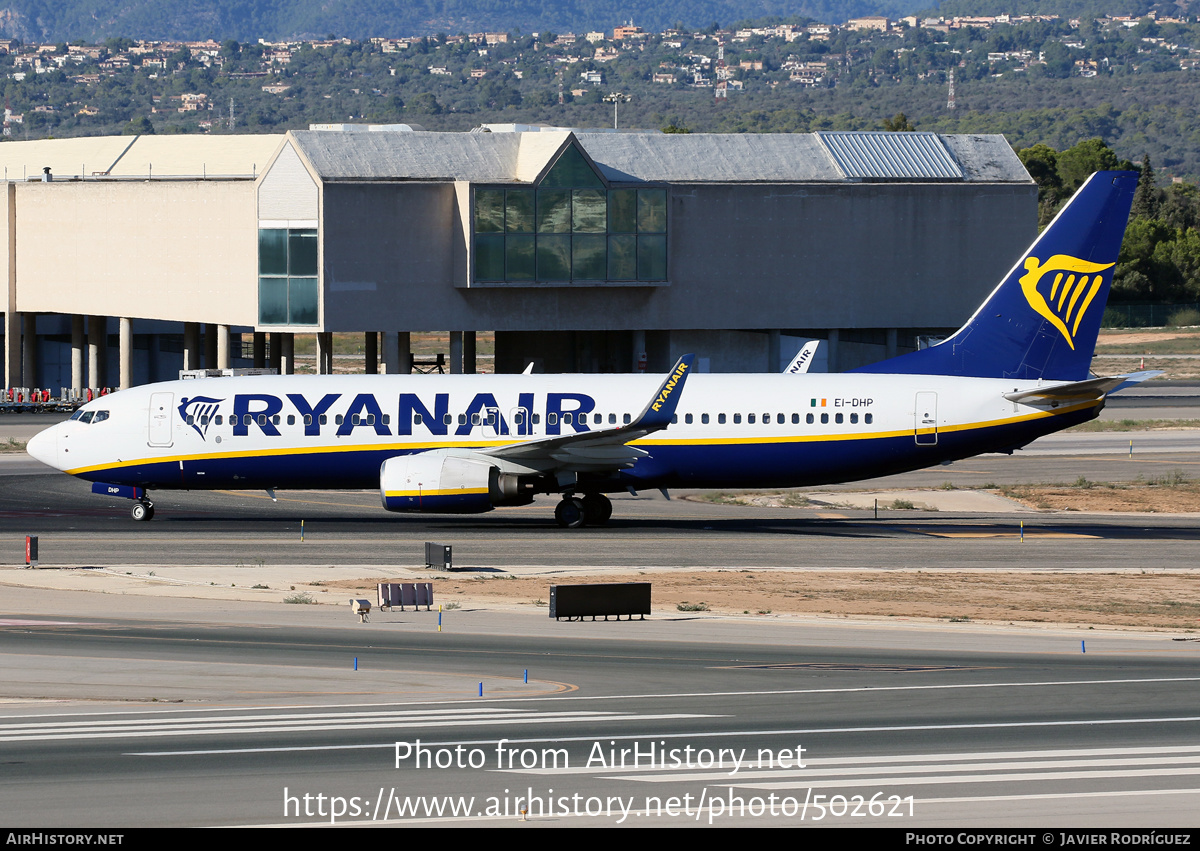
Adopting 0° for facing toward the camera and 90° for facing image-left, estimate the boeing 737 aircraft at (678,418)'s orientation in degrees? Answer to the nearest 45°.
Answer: approximately 90°
